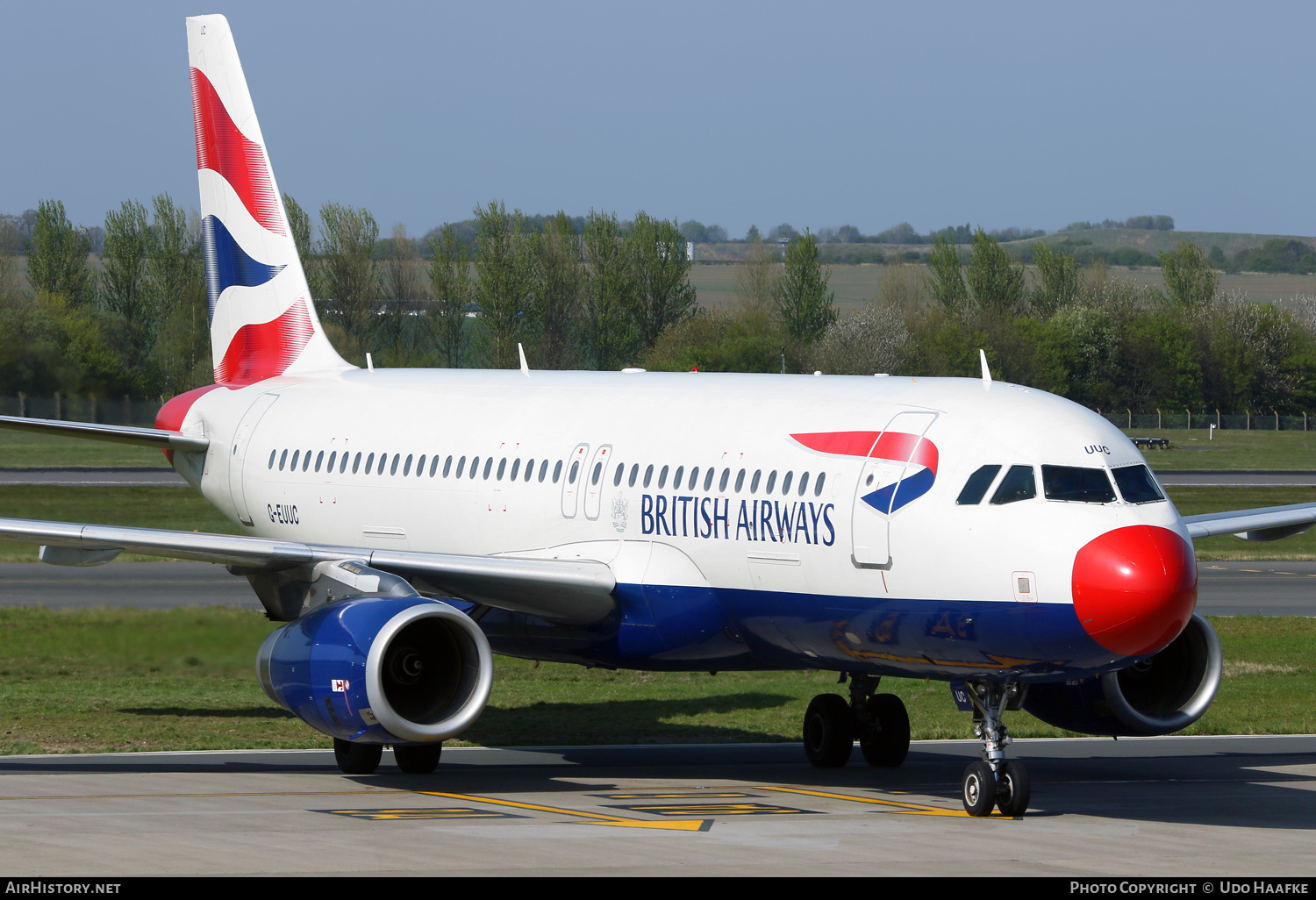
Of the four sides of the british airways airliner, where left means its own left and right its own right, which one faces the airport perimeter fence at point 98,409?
back

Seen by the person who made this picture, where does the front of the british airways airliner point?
facing the viewer and to the right of the viewer
